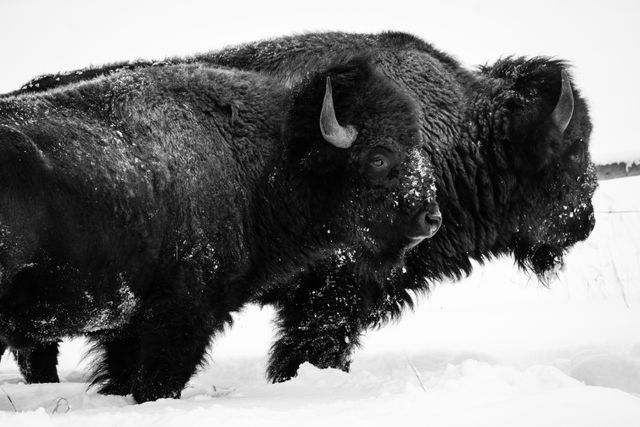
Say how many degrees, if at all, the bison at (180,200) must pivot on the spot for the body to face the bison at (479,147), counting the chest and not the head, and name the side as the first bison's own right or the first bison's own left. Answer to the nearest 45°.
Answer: approximately 45° to the first bison's own left

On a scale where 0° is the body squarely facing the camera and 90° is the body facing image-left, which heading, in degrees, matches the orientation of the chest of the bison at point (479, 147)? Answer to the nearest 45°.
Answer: approximately 270°

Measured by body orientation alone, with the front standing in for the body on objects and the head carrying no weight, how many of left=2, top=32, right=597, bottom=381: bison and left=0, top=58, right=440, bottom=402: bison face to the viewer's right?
2

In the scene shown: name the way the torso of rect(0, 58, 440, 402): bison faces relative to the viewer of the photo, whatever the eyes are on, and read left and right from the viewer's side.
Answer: facing to the right of the viewer

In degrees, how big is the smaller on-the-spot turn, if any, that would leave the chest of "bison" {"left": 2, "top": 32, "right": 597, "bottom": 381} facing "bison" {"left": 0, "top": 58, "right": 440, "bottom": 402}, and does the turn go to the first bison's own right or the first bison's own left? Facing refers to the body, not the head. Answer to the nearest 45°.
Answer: approximately 135° to the first bison's own right
